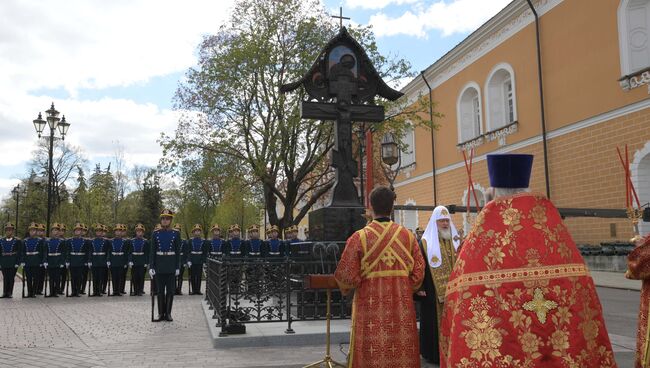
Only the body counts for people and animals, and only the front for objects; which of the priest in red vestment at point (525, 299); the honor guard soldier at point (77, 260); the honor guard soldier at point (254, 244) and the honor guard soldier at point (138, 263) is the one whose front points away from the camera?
the priest in red vestment

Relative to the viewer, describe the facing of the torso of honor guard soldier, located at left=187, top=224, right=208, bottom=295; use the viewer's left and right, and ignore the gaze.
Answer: facing the viewer

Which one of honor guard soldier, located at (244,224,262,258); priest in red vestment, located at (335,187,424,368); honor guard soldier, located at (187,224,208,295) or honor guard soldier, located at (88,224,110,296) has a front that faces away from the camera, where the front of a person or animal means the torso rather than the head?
the priest in red vestment

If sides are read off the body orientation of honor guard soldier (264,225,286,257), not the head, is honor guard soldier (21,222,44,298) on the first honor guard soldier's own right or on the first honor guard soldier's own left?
on the first honor guard soldier's own right

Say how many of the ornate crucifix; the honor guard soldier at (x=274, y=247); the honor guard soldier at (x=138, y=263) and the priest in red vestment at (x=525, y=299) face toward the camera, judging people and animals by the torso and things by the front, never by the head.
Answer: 3

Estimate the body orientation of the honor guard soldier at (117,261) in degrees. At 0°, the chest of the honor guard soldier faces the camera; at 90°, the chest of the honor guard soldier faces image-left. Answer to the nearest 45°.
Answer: approximately 0°

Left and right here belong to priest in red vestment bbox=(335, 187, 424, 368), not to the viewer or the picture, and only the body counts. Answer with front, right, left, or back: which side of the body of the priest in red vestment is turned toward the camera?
back

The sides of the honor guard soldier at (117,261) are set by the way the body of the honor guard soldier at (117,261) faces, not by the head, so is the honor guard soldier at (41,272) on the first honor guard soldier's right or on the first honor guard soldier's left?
on the first honor guard soldier's right

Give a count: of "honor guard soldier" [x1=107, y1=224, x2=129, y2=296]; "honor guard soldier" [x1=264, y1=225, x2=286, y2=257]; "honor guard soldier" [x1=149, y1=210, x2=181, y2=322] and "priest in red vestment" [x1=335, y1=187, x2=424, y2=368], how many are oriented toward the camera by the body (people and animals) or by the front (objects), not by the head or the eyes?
3

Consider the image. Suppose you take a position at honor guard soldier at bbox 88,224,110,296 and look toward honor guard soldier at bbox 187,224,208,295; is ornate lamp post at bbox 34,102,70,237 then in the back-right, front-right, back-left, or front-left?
back-left

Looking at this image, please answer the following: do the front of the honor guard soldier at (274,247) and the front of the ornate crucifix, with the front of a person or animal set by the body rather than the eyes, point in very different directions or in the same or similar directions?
same or similar directions

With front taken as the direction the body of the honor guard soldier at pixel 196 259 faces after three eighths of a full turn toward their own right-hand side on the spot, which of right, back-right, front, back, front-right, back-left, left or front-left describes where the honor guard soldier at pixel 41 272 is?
front-left

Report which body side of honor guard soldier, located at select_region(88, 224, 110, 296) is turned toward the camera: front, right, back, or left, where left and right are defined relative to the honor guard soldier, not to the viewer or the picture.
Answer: front

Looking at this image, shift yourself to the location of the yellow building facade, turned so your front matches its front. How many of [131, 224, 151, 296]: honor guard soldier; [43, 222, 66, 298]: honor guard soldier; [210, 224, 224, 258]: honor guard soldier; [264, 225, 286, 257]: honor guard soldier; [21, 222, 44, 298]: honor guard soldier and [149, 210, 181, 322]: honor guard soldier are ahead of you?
6

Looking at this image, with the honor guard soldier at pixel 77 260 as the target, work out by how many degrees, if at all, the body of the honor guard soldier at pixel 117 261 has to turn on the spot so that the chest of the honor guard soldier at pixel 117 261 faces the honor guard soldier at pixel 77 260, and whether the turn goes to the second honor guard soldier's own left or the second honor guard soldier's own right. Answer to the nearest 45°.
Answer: approximately 90° to the second honor guard soldier's own right

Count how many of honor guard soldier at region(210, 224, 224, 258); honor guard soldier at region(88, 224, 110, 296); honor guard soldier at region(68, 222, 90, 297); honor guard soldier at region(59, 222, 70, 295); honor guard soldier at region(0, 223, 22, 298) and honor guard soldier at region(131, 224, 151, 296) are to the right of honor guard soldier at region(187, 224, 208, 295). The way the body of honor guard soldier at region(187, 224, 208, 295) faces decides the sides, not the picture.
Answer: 5
